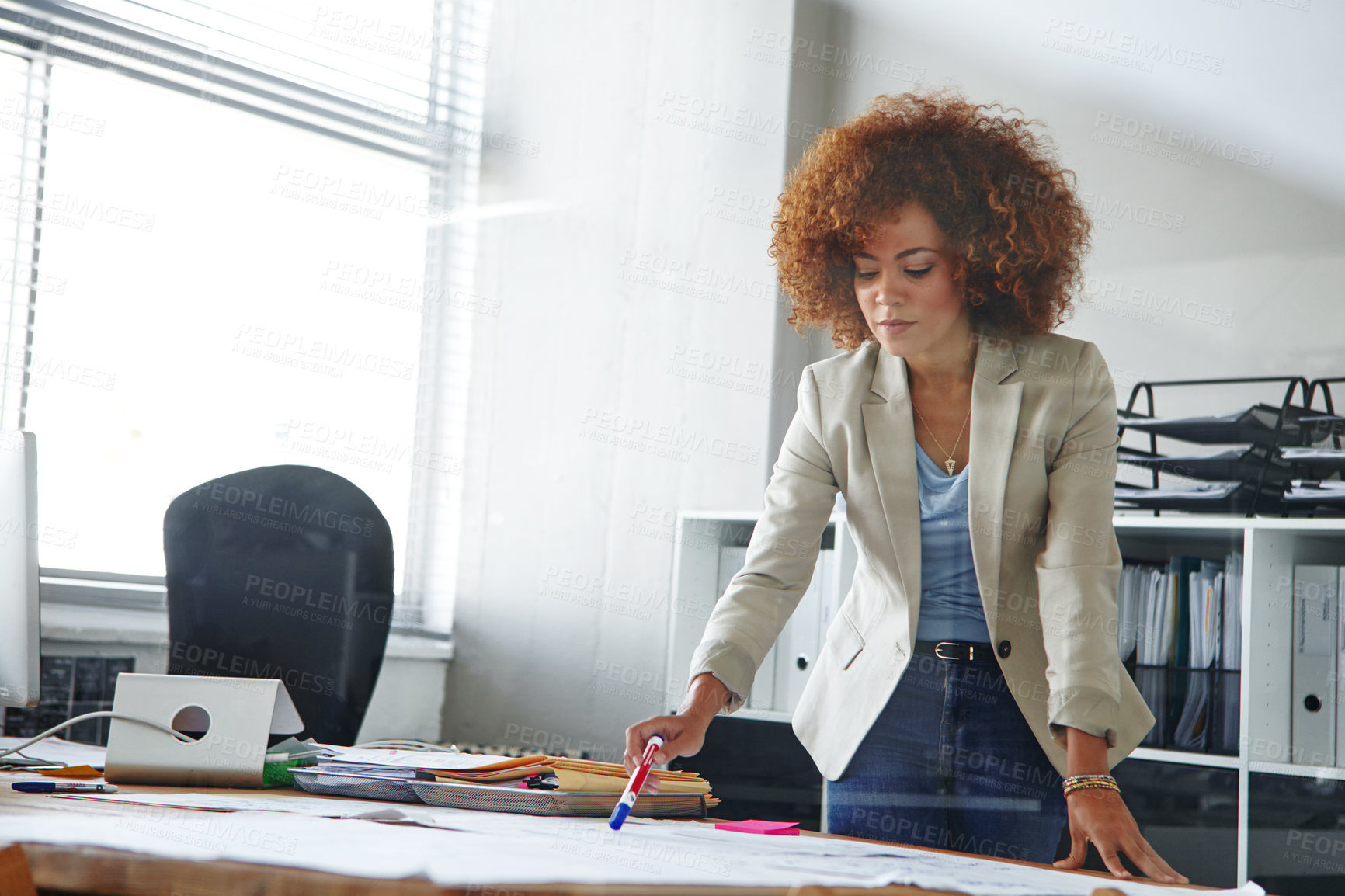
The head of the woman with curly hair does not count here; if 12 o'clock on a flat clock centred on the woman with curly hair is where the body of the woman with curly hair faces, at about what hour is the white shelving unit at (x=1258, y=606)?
The white shelving unit is roughly at 7 o'clock from the woman with curly hair.

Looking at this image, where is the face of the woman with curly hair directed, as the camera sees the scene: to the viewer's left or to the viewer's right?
to the viewer's left

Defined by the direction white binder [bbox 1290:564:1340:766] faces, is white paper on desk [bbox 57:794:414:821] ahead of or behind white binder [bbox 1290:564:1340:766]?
ahead

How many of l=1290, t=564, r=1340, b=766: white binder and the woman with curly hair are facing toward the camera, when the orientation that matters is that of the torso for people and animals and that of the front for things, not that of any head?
2

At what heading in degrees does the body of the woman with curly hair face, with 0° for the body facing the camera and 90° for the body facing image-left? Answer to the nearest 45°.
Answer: approximately 0°

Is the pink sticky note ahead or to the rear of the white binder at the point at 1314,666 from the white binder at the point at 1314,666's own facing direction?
ahead
